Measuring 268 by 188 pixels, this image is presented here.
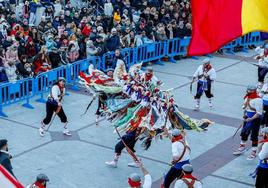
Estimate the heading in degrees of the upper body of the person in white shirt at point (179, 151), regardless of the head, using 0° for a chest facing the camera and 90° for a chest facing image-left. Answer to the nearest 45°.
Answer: approximately 135°

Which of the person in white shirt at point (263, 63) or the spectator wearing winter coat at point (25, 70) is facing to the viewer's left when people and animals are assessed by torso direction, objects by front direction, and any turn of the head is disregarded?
the person in white shirt

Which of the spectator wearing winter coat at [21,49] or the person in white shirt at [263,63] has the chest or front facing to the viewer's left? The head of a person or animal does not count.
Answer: the person in white shirt

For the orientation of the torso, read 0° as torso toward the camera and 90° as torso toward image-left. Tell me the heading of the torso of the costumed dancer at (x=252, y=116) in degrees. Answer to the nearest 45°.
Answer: approximately 45°

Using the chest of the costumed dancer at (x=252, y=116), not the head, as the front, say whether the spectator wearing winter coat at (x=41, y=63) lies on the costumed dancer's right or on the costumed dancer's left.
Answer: on the costumed dancer's right

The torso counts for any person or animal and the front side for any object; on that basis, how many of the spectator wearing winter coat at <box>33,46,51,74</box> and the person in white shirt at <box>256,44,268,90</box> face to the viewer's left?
1

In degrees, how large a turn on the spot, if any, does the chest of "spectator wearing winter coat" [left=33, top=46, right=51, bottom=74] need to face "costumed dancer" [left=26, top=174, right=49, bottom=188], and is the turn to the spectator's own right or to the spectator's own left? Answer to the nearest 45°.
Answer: approximately 45° to the spectator's own right
